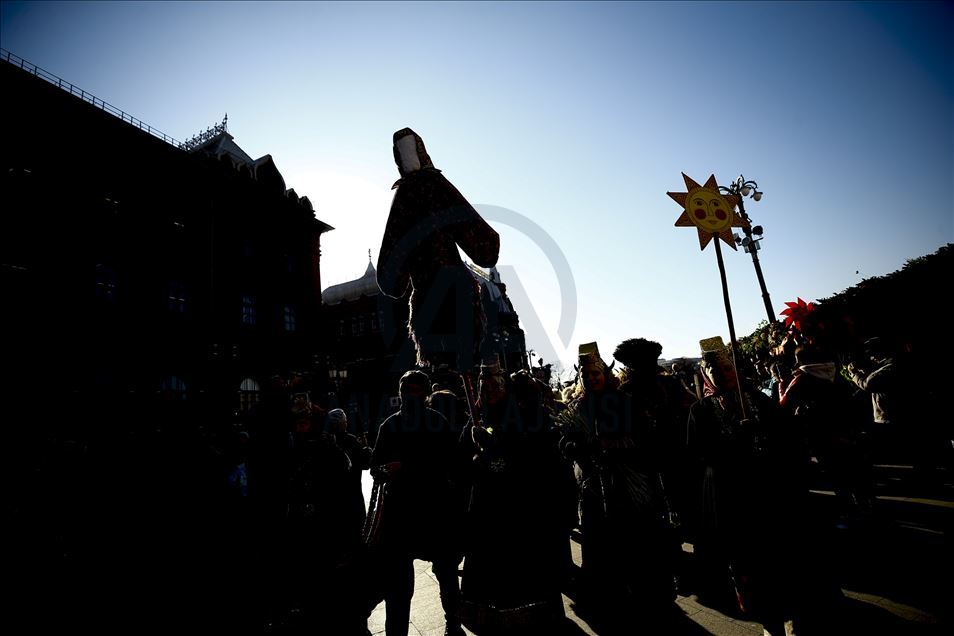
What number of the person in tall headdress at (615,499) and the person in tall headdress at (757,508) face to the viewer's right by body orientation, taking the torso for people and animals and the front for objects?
0

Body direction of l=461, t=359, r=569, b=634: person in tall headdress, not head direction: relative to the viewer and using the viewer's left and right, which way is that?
facing the viewer and to the left of the viewer

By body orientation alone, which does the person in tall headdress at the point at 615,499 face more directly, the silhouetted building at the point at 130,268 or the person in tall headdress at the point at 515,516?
the person in tall headdress

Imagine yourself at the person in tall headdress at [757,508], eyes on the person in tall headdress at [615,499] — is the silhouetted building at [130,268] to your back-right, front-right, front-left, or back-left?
front-right

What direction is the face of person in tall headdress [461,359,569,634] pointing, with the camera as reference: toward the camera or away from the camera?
toward the camera

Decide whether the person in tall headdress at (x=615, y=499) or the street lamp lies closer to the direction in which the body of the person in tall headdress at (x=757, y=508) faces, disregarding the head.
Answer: the person in tall headdress

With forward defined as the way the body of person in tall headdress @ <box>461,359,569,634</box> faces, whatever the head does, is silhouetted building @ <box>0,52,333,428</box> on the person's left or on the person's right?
on the person's right

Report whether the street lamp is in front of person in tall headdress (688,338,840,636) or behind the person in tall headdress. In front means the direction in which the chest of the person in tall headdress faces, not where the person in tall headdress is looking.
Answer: behind

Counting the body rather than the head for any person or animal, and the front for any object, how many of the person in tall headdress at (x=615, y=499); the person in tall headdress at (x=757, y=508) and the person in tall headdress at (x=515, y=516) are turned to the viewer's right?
0

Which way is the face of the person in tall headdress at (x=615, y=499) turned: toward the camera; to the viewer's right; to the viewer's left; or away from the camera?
toward the camera

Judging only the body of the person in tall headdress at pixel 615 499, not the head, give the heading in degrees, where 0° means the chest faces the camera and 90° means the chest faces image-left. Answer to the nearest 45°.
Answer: approximately 45°

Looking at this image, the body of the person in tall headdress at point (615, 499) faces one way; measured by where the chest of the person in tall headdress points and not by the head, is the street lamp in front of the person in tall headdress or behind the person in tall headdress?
behind

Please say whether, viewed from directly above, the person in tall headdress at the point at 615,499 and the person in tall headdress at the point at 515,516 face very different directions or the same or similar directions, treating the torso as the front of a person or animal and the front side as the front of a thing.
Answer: same or similar directions

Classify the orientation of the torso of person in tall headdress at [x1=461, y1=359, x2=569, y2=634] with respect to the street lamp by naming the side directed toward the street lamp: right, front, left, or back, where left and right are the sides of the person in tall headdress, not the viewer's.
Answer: back
